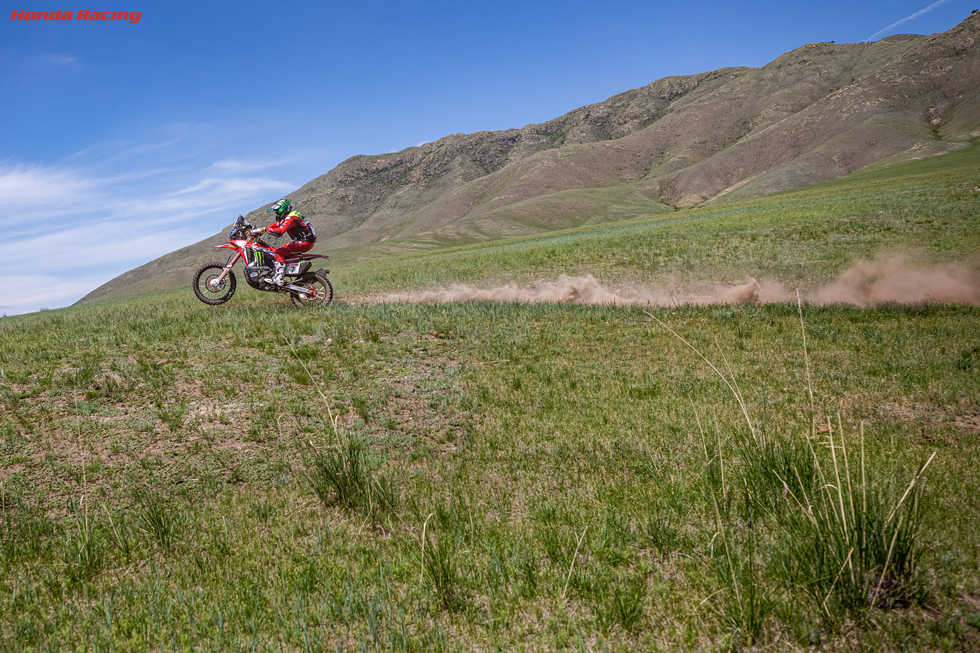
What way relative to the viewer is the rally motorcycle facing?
to the viewer's left

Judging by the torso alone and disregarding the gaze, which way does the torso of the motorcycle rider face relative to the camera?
to the viewer's left

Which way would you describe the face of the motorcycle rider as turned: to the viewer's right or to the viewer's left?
to the viewer's left
